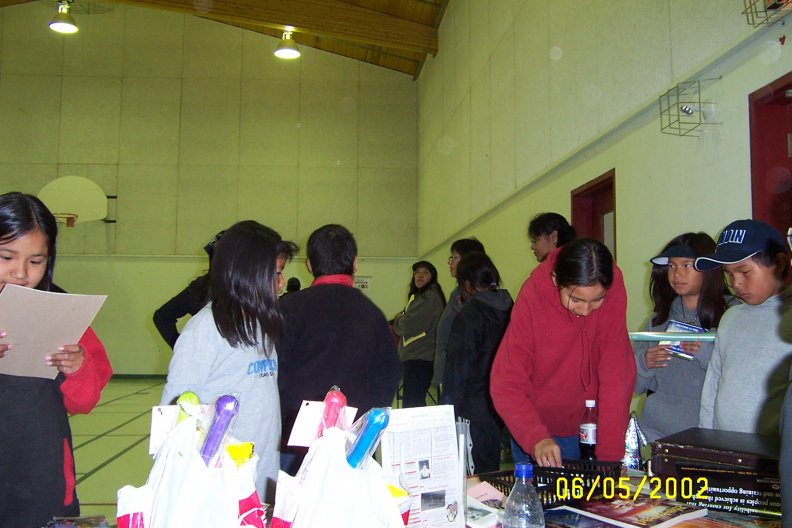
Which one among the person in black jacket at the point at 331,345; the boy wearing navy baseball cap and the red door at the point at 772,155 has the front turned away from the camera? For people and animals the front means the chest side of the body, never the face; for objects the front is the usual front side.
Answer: the person in black jacket

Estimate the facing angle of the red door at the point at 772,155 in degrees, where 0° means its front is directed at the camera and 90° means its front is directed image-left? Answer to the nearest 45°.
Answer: approximately 45°

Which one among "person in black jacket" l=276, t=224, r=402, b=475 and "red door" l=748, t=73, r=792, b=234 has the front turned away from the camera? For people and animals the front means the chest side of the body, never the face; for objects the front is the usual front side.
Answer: the person in black jacket

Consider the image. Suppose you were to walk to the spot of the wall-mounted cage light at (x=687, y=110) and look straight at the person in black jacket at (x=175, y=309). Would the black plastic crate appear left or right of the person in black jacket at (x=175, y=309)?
left

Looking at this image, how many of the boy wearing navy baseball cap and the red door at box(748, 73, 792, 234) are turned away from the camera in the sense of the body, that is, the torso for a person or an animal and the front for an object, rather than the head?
0

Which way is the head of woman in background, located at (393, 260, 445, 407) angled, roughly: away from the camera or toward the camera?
toward the camera

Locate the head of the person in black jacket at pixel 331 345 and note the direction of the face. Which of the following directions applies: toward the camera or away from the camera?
away from the camera

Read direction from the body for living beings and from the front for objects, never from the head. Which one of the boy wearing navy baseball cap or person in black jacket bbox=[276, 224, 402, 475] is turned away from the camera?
the person in black jacket

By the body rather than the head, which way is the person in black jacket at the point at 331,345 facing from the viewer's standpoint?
away from the camera

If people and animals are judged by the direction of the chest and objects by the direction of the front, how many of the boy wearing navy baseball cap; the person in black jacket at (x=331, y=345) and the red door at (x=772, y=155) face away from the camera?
1

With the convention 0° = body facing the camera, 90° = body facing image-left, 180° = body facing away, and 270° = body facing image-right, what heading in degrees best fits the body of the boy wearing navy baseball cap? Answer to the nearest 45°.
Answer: approximately 45°

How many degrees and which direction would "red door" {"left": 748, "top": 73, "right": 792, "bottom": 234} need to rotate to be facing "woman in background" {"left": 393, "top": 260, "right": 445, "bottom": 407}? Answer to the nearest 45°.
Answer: approximately 90° to its right

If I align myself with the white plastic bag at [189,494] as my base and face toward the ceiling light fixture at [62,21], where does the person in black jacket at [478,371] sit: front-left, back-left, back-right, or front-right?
front-right

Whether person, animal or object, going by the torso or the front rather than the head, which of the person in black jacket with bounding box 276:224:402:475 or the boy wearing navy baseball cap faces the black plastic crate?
the boy wearing navy baseball cap

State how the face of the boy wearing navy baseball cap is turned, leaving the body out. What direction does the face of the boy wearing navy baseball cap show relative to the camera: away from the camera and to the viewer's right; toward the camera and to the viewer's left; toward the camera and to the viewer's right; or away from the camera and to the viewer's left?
toward the camera and to the viewer's left

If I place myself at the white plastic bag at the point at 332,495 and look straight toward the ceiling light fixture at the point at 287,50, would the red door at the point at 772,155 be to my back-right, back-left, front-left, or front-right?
front-right

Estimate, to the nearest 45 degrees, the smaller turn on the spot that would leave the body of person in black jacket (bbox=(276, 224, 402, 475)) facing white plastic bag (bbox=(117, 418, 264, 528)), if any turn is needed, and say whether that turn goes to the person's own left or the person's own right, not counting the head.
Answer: approximately 180°

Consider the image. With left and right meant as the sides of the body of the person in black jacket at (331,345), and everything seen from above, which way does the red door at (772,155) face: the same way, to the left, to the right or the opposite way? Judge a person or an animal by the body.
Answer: to the left
